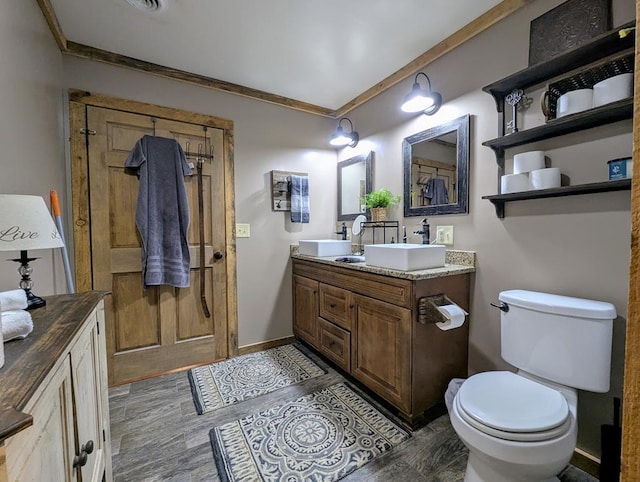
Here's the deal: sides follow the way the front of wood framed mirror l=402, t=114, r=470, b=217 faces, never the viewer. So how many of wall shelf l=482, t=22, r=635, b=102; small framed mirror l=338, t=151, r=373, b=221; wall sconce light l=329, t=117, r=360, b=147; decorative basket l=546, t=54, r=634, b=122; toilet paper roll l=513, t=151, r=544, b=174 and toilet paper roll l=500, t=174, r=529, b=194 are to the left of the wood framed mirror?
4

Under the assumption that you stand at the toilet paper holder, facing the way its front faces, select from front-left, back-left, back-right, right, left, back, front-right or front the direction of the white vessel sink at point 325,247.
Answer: back

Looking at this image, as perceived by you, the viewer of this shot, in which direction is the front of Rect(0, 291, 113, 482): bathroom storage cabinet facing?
facing to the right of the viewer

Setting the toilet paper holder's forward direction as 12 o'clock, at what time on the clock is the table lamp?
The table lamp is roughly at 3 o'clock from the toilet paper holder.

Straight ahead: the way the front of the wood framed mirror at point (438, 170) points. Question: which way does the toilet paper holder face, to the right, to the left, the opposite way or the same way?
to the left

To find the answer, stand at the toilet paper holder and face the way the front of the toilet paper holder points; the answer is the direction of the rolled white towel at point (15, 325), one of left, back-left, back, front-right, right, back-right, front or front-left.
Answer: right

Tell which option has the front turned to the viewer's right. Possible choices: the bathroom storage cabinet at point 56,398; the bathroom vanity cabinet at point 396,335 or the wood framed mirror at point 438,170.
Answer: the bathroom storage cabinet at point 56,398

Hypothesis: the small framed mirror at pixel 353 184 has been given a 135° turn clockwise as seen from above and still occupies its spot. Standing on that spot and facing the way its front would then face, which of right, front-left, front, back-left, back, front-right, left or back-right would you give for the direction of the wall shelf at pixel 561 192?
back-right

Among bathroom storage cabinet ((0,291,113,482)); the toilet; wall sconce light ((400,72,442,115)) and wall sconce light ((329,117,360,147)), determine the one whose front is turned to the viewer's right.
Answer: the bathroom storage cabinet

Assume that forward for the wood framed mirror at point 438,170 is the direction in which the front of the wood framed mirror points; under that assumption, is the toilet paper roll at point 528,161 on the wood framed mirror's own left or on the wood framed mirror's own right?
on the wood framed mirror's own left
